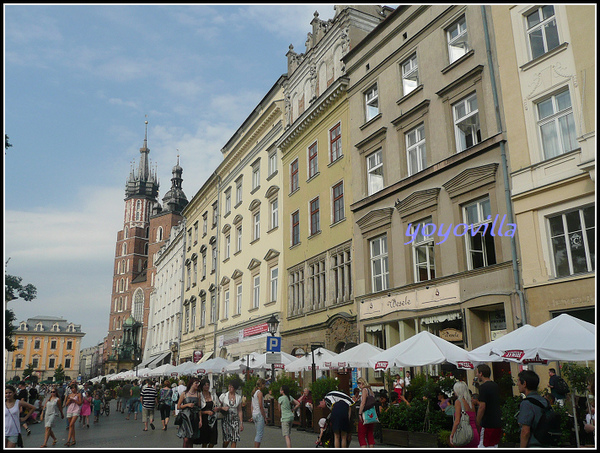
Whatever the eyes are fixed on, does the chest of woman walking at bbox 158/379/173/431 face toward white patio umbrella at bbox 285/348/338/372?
no

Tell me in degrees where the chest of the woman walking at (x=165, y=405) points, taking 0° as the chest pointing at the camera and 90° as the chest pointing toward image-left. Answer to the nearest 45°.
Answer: approximately 180°

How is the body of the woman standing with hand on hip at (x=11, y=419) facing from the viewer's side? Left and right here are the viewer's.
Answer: facing the viewer

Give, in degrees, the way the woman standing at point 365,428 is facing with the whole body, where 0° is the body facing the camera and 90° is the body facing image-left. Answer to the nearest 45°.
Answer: approximately 90°

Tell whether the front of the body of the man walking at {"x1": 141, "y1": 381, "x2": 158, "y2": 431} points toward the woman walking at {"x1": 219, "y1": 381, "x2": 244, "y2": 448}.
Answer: no

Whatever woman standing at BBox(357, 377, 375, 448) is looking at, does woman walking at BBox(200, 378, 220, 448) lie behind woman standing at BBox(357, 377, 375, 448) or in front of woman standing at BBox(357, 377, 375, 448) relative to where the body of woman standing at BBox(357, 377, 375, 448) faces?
in front
